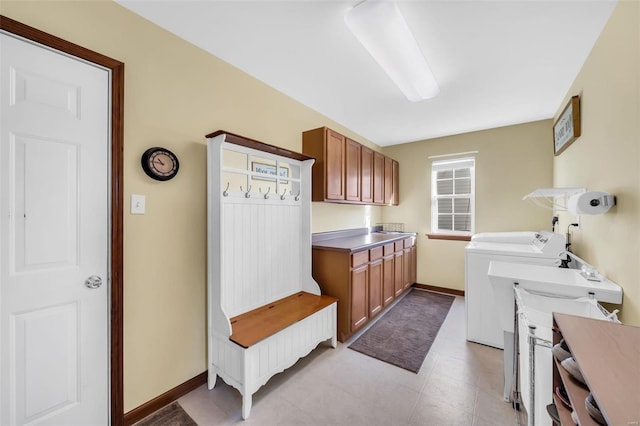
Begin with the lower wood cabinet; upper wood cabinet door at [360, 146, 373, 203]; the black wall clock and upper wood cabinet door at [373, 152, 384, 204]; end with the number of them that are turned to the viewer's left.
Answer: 0

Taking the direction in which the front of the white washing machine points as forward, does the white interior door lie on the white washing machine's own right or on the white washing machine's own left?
on the white washing machine's own left

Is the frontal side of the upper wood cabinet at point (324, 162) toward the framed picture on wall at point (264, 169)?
no

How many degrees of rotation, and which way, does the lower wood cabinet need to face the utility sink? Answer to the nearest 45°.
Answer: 0° — it already faces it

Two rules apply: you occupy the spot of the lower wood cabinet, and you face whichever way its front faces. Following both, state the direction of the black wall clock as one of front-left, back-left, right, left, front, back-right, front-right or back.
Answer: right

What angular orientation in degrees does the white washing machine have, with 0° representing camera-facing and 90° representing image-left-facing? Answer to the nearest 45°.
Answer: approximately 90°

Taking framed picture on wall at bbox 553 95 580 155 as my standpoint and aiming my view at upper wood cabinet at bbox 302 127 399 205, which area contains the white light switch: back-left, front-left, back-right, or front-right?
front-left

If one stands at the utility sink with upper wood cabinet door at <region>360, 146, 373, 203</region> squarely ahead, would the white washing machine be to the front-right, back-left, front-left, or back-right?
front-right

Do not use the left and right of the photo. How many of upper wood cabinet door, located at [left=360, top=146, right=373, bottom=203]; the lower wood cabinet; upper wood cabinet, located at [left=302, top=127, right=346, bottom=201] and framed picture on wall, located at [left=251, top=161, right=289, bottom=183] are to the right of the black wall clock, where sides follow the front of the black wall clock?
0

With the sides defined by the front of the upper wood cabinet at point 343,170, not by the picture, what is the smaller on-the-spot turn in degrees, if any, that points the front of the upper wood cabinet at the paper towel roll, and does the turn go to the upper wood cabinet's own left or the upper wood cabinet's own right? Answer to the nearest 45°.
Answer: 0° — it already faces it

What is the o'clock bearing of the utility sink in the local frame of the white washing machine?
The utility sink is roughly at 8 o'clock from the white washing machine.

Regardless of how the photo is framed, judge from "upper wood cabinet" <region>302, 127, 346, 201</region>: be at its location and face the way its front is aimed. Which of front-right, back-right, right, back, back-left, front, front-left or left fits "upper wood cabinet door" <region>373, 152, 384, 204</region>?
left

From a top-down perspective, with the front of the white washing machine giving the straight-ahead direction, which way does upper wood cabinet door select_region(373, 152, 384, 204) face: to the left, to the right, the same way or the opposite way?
the opposite way

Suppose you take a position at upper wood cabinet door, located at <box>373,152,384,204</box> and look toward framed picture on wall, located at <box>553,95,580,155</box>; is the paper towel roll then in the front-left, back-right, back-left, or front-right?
front-right

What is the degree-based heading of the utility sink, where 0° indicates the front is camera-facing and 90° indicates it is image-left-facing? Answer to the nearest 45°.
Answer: approximately 90°

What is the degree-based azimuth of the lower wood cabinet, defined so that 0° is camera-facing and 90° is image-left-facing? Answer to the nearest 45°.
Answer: approximately 315°

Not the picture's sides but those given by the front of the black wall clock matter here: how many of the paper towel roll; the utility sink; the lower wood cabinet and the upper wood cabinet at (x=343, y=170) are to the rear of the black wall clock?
0

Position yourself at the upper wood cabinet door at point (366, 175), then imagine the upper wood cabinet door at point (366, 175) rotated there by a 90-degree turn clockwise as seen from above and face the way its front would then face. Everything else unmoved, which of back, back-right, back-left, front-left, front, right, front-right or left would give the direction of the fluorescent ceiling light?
front-left

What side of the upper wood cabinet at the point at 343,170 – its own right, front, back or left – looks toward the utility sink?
front
